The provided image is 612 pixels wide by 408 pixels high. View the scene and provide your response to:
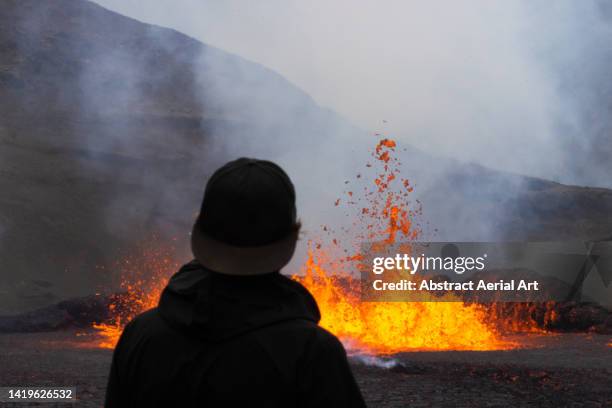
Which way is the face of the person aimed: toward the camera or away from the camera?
away from the camera

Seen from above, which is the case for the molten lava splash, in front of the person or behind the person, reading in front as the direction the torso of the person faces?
in front

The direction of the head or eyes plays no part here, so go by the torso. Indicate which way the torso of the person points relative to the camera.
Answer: away from the camera
